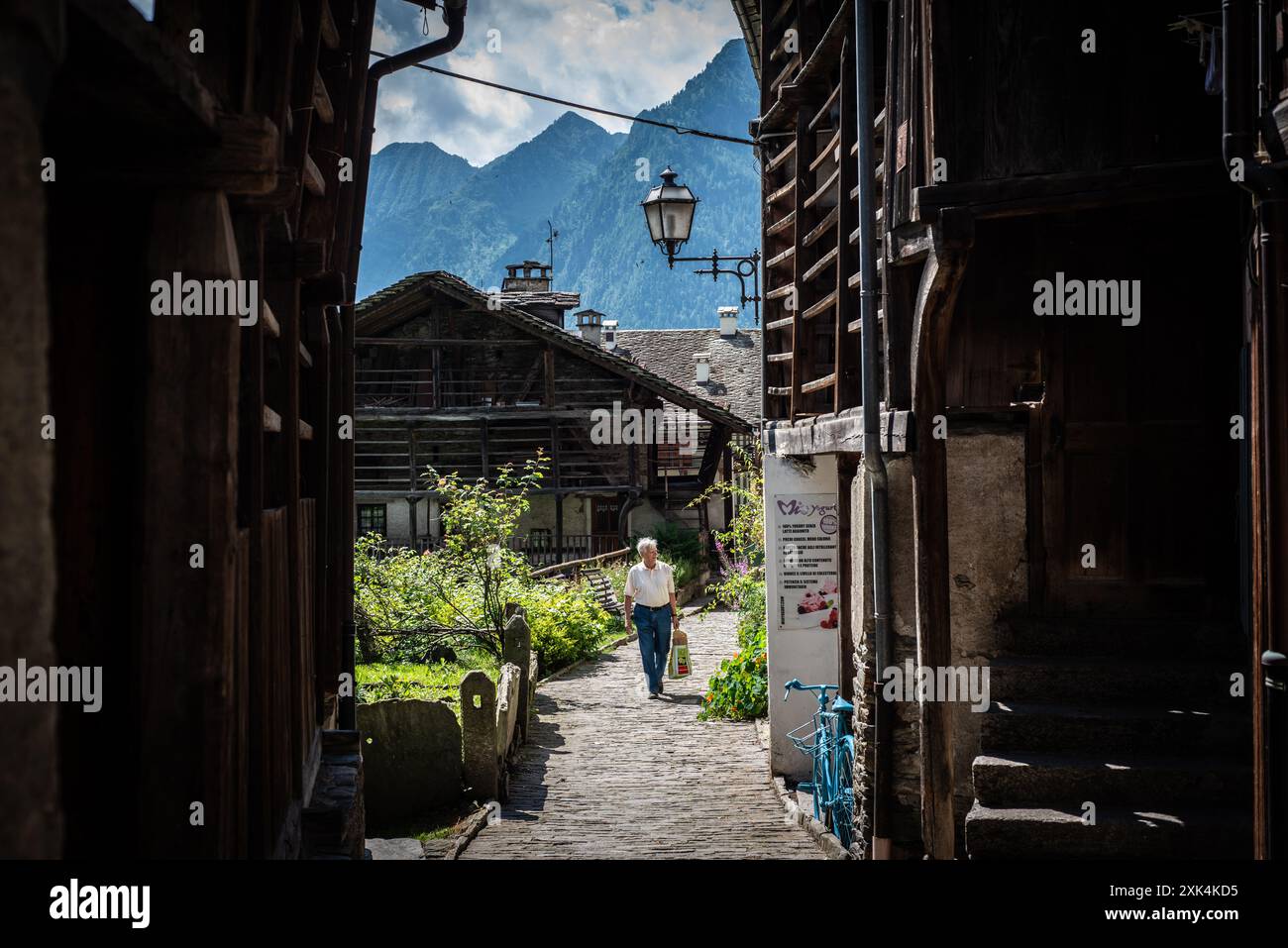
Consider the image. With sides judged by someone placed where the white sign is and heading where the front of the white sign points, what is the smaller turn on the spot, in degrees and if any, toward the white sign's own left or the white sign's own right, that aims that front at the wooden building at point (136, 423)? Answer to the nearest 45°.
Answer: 0° — it already faces it

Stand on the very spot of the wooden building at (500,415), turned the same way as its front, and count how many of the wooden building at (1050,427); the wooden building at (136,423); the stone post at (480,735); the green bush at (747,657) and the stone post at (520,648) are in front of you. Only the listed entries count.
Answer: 5

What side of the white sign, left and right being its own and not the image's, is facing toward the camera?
front

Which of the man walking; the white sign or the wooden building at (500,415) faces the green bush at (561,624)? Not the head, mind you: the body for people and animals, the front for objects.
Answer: the wooden building

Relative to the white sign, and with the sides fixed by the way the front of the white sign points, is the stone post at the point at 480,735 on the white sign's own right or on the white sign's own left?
on the white sign's own right

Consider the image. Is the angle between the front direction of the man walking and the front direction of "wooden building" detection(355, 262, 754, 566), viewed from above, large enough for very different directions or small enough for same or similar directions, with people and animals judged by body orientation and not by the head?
same or similar directions

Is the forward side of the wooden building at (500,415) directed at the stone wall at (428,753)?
yes

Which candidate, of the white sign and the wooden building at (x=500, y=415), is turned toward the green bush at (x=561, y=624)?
the wooden building

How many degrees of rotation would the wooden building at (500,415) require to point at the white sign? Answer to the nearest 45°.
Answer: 0° — it already faces it

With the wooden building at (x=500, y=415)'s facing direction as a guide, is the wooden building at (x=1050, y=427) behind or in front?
in front

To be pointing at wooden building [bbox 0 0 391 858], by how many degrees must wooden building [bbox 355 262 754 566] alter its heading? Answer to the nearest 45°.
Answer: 0° — it already faces it
